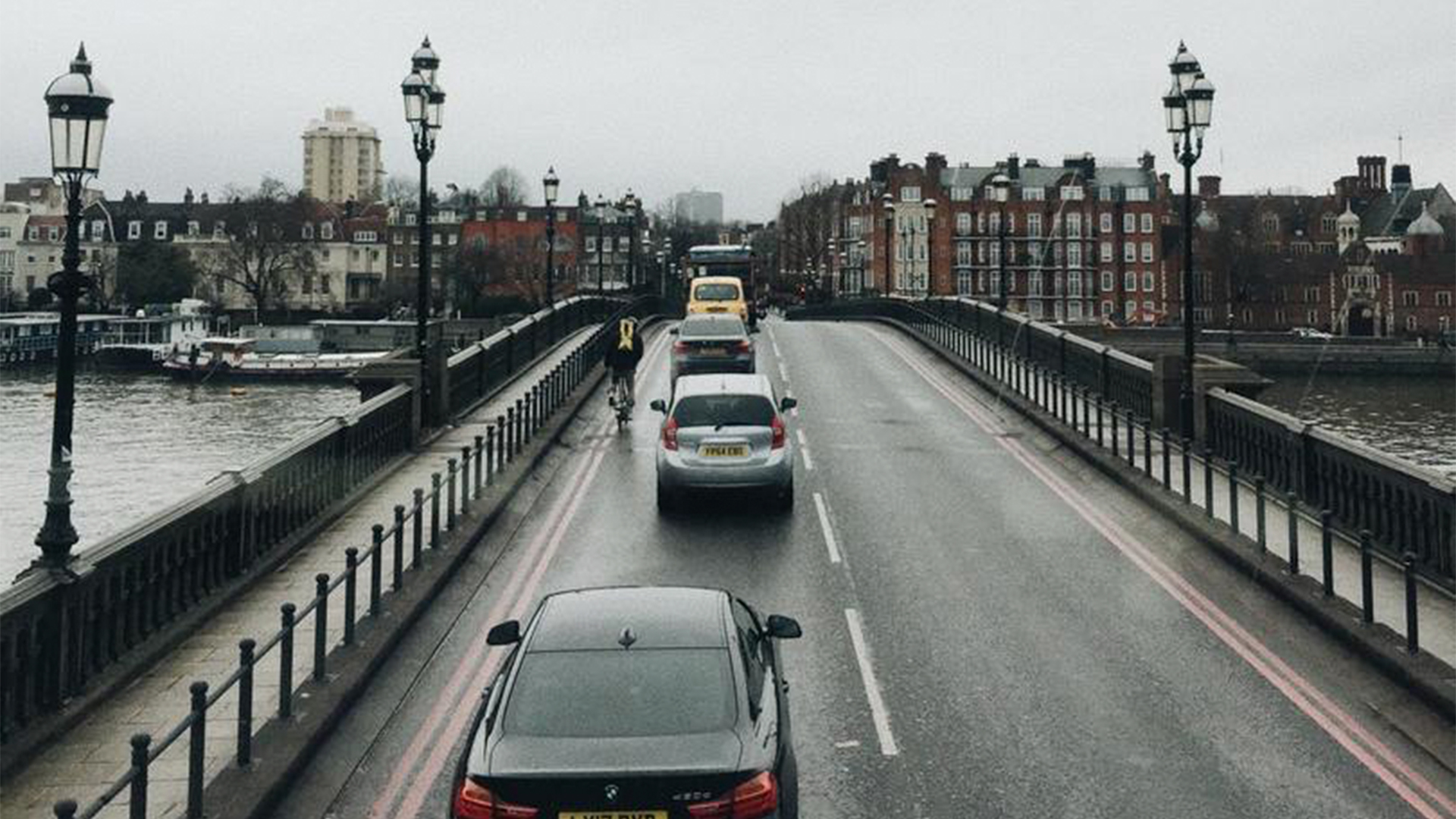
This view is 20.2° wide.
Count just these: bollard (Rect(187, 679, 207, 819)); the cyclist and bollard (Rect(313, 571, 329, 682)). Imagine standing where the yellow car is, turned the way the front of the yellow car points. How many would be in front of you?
0

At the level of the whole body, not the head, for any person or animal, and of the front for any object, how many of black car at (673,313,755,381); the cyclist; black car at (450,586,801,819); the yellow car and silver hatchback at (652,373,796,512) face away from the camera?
5

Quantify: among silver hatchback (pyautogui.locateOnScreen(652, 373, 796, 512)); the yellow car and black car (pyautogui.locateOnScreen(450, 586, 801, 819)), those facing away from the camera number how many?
3

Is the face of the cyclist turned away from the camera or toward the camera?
away from the camera

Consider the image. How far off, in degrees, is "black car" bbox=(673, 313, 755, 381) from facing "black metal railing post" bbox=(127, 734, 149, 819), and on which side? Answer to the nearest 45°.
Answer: approximately 180°

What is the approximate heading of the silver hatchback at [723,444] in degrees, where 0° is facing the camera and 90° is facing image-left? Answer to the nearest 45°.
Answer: approximately 180°

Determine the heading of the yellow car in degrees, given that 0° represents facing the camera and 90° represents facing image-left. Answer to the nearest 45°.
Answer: approximately 180°

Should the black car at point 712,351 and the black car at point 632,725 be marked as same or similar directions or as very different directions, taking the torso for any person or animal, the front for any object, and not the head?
same or similar directions

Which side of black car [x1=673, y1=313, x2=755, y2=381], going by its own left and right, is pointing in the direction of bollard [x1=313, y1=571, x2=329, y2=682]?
back

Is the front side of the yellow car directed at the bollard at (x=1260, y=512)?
no

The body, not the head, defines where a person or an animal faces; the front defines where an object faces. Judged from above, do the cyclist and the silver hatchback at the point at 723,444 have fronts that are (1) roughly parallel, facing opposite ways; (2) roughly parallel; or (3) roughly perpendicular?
roughly parallel

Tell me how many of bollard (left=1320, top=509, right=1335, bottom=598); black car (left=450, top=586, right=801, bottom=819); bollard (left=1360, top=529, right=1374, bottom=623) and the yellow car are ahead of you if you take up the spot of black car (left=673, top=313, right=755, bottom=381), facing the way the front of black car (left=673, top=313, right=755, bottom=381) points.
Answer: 1

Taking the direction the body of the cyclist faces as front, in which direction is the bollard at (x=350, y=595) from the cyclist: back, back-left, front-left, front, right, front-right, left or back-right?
back

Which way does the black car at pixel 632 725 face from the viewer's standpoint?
away from the camera

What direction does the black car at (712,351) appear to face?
away from the camera

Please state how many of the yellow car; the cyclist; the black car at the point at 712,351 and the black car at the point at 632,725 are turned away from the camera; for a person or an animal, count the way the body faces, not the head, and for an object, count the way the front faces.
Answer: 4

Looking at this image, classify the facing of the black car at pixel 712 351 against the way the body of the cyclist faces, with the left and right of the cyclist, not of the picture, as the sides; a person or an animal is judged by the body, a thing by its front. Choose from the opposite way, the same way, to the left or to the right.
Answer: the same way

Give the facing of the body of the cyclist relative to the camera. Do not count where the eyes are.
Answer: away from the camera

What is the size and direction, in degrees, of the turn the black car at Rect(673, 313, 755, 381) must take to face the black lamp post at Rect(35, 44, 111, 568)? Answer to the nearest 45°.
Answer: approximately 180°
